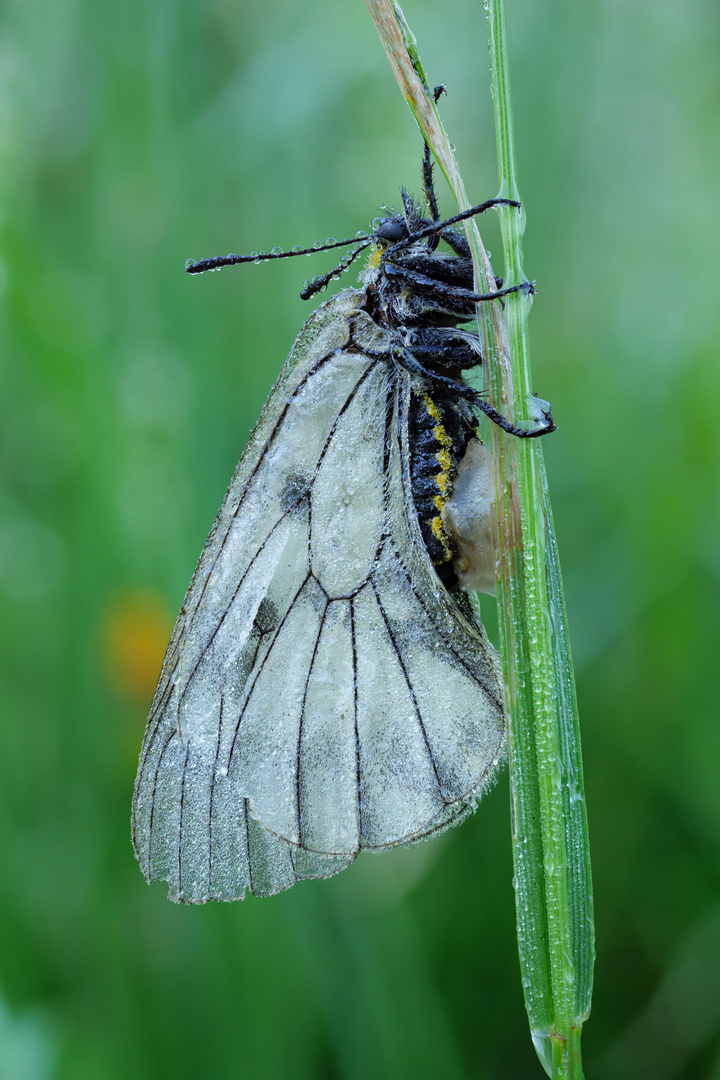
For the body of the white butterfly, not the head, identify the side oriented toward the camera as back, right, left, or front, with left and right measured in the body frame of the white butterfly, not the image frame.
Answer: right
